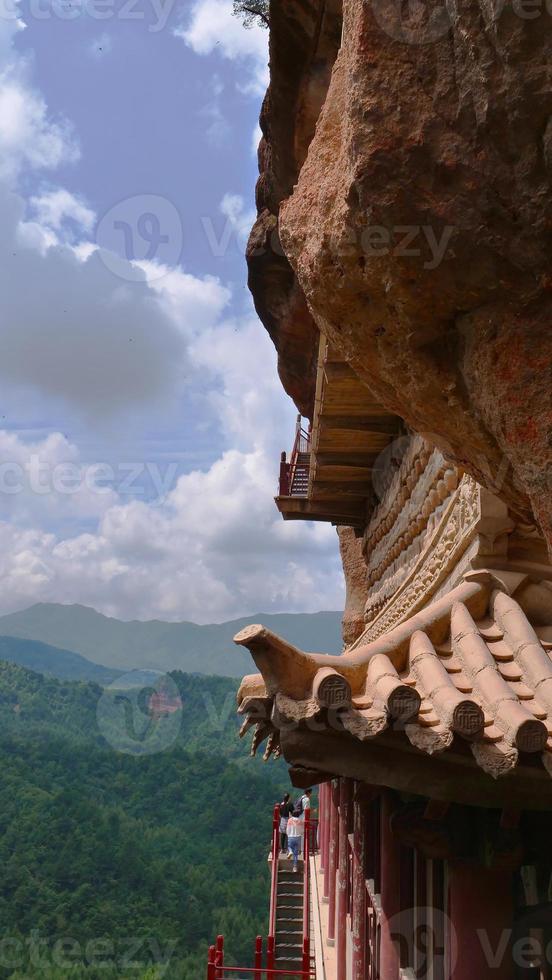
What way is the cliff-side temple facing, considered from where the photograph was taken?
facing to the left of the viewer

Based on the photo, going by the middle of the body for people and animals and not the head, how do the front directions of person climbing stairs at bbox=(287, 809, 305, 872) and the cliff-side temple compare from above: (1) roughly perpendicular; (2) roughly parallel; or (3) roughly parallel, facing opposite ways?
roughly perpendicular

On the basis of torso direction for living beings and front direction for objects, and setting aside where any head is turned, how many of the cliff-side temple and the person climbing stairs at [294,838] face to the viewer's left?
1
